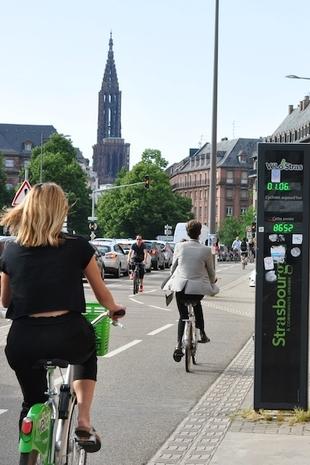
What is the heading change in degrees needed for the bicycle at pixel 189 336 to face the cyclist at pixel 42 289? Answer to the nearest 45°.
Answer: approximately 180°

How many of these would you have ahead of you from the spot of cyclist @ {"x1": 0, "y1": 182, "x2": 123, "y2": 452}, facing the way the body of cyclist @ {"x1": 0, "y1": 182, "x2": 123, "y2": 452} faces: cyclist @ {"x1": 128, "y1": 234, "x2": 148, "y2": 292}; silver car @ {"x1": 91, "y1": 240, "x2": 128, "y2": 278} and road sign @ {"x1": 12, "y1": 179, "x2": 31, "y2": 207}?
3

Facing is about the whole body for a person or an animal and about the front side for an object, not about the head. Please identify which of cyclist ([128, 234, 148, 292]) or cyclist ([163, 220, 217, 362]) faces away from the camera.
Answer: cyclist ([163, 220, 217, 362])

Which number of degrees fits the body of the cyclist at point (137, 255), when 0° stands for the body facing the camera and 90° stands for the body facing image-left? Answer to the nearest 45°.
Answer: approximately 0°

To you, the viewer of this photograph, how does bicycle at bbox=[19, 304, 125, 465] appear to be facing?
facing away from the viewer and to the right of the viewer

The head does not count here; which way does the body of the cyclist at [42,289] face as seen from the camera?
away from the camera

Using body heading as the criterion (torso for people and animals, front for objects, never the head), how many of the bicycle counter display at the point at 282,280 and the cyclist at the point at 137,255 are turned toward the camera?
2

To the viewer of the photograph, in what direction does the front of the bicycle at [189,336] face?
facing away from the viewer

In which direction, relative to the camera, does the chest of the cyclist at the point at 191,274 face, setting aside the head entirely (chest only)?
away from the camera

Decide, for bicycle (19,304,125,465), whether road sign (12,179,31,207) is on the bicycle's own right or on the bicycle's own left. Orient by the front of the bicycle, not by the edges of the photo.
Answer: on the bicycle's own left

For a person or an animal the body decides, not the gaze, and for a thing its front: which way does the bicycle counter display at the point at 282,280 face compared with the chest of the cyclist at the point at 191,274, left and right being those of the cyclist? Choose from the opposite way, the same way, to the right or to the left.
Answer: the opposite way

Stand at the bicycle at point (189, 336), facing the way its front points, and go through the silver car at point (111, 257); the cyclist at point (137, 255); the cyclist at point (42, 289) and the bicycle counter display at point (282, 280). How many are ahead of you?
2

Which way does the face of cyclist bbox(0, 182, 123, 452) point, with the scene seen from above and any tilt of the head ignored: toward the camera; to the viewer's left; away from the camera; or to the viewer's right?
away from the camera
